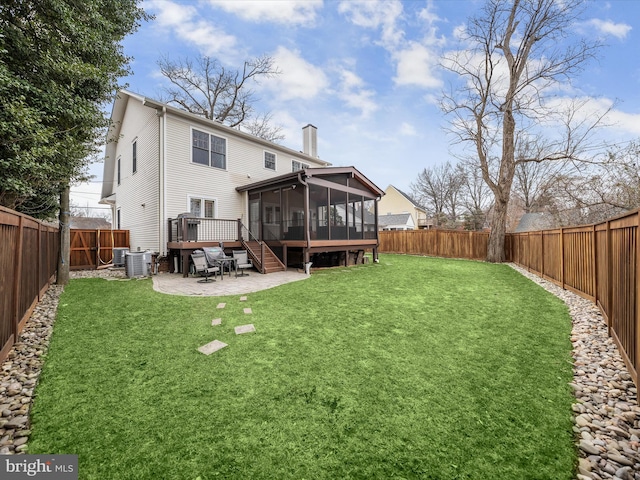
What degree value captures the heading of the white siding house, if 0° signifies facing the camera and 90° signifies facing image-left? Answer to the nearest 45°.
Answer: approximately 135°

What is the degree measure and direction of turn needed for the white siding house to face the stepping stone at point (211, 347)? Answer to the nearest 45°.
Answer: approximately 135° to its left

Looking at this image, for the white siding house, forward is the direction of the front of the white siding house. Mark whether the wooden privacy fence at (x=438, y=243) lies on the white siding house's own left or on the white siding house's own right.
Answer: on the white siding house's own right

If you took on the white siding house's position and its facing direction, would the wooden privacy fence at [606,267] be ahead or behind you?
behind

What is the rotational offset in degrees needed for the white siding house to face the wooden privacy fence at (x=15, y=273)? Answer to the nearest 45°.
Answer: approximately 135° to its left

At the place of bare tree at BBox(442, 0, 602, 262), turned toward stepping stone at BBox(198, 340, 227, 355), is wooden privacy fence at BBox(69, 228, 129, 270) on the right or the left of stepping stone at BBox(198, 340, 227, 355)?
right

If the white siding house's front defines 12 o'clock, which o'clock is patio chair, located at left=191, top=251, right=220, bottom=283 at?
The patio chair is roughly at 7 o'clock from the white siding house.

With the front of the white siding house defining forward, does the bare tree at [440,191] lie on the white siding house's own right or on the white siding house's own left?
on the white siding house's own right

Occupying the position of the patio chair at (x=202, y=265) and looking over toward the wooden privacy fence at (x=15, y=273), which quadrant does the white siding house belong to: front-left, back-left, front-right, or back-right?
back-right
